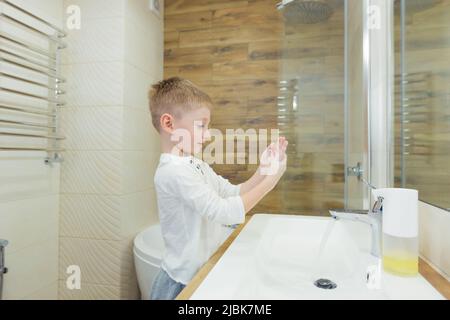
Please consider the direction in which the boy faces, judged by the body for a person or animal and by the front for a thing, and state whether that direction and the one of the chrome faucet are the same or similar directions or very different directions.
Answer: very different directions

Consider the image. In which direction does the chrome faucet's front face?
to the viewer's left

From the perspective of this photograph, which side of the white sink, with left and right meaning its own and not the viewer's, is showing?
left

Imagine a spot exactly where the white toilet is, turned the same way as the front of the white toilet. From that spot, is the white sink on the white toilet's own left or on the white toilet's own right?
on the white toilet's own left

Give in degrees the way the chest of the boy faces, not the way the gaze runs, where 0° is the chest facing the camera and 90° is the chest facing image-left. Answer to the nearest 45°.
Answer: approximately 270°

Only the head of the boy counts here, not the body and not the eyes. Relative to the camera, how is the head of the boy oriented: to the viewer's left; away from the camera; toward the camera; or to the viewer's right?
to the viewer's right
